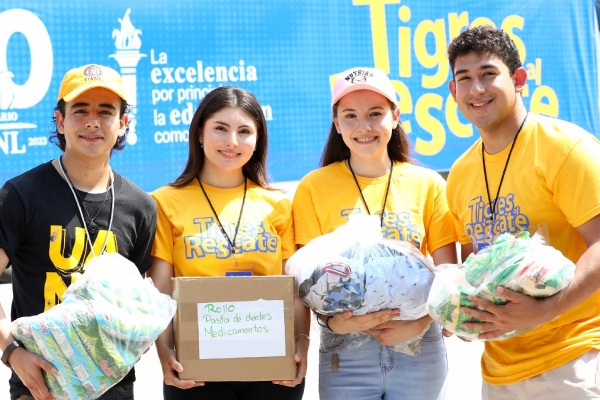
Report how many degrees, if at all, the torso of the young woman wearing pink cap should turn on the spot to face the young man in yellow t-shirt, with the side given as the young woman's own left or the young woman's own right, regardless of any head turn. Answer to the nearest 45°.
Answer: approximately 45° to the young woman's own left

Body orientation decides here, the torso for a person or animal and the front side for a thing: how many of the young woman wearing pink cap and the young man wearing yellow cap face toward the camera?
2

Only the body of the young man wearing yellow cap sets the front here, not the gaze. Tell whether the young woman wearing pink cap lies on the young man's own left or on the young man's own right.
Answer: on the young man's own left

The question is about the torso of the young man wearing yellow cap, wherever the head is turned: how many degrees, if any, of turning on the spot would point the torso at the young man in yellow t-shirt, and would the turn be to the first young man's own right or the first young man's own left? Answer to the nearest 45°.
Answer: approximately 90° to the first young man's own left

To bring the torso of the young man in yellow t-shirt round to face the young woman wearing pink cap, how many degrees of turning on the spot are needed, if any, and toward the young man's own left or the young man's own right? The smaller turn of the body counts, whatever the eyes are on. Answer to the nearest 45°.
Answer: approximately 45° to the young man's own right

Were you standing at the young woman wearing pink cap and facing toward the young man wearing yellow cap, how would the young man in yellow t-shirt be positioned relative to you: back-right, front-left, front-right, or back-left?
back-left
